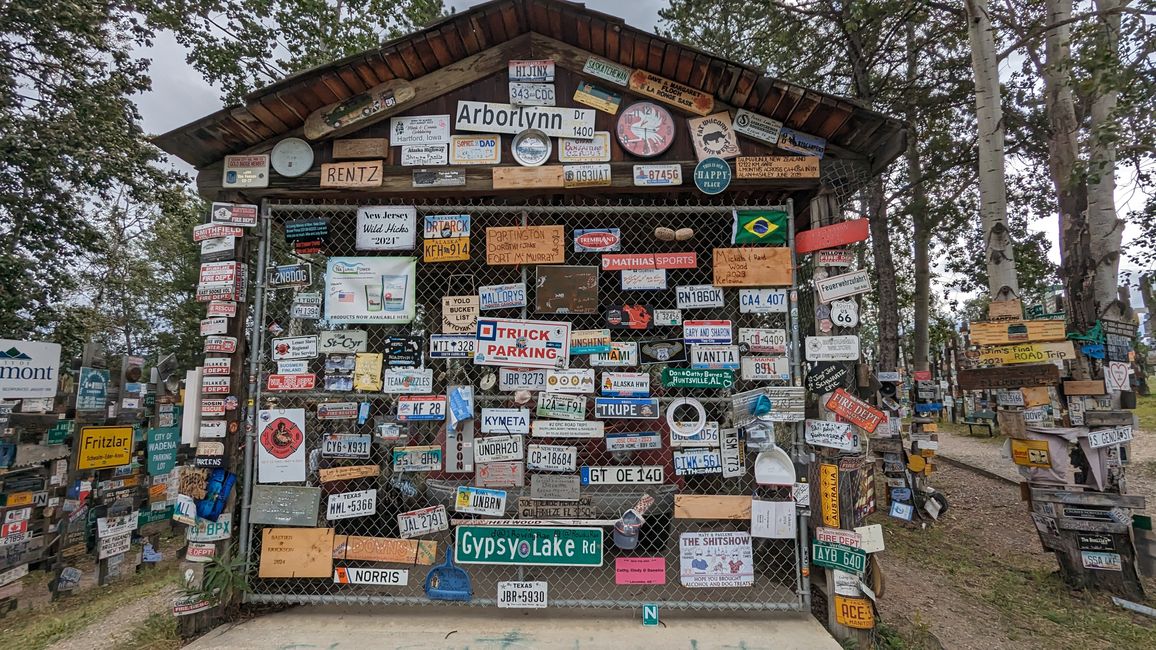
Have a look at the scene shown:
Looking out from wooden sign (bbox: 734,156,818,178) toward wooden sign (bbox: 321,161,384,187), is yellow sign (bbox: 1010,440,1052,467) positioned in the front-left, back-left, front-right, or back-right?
back-right

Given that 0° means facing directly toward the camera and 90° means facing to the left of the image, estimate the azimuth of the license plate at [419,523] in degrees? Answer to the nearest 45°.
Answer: approximately 0°

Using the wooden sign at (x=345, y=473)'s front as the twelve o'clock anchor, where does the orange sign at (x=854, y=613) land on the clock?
The orange sign is roughly at 10 o'clock from the wooden sign.
